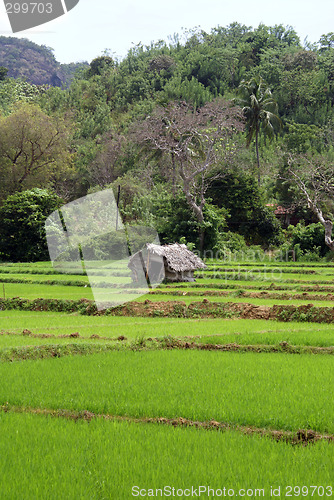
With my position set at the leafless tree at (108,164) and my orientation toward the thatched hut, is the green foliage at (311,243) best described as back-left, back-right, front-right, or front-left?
front-left

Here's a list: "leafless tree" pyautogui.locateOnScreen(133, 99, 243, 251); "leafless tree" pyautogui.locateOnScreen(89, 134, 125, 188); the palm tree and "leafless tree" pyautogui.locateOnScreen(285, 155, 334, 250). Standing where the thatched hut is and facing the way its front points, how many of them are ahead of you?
0

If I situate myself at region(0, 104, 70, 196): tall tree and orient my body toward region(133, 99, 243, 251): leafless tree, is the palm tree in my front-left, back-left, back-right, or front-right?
front-left

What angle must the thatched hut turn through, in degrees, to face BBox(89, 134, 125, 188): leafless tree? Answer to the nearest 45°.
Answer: approximately 135° to its right

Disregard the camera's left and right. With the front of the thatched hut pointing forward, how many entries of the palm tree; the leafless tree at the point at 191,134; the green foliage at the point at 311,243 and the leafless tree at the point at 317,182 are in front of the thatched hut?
0

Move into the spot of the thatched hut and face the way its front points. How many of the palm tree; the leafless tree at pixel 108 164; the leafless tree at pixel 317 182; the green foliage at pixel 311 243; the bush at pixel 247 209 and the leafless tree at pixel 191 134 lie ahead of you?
0

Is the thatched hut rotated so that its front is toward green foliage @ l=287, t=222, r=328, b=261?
no

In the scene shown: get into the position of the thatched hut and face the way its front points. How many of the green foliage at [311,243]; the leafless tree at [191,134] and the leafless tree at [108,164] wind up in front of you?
0

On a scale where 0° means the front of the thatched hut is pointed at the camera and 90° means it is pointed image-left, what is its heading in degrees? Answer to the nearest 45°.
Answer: approximately 45°

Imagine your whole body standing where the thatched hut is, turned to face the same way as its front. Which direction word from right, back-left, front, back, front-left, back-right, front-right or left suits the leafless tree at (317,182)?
back

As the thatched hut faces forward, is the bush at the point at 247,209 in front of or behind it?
behind

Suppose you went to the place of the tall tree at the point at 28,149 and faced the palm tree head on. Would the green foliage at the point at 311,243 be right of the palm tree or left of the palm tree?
right

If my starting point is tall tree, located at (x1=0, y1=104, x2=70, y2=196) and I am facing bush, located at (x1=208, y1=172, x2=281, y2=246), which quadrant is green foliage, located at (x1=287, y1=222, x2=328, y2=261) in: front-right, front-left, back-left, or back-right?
front-right
